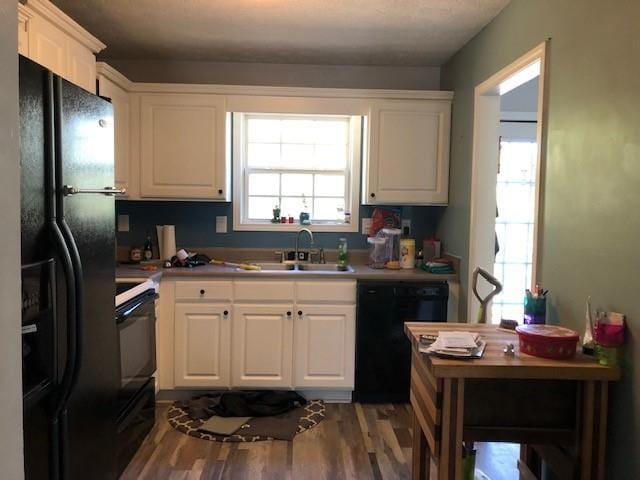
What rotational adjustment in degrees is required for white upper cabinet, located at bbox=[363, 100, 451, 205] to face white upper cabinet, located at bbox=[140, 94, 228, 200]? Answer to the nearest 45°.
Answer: approximately 90° to its right

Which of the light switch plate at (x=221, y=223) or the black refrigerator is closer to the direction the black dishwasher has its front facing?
the black refrigerator

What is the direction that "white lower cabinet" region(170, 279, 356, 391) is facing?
toward the camera

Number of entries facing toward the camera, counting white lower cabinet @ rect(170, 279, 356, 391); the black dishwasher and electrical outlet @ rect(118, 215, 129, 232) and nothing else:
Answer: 3

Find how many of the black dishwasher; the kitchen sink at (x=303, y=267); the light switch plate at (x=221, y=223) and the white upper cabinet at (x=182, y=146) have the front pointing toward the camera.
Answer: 4

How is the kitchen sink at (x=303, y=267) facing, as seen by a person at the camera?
facing the viewer

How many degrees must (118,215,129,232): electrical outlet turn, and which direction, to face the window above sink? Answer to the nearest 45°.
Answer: approximately 90° to its left

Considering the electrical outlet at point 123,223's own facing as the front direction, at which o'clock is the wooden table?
The wooden table is roughly at 11 o'clock from the electrical outlet.

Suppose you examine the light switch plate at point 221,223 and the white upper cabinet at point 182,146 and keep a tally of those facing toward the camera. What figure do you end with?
2

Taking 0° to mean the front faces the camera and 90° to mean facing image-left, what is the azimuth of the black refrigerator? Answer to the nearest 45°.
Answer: approximately 315°

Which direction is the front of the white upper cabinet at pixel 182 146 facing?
toward the camera
